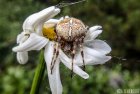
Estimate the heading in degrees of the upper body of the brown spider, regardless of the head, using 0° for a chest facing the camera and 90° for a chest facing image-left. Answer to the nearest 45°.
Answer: approximately 0°
